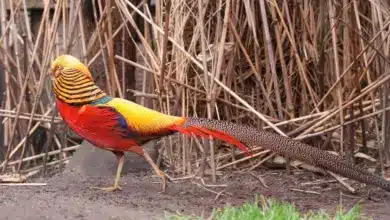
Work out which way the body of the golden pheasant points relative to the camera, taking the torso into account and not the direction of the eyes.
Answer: to the viewer's left
